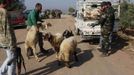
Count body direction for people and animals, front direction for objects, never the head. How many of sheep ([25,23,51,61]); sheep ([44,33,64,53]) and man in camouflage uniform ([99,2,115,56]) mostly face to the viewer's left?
2

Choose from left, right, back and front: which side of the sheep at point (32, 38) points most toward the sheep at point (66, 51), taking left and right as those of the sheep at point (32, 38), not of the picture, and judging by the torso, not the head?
right

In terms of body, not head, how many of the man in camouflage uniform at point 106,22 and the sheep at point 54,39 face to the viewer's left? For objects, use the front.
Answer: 2

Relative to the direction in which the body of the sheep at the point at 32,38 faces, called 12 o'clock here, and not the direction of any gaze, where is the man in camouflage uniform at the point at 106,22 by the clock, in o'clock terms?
The man in camouflage uniform is roughly at 1 o'clock from the sheep.

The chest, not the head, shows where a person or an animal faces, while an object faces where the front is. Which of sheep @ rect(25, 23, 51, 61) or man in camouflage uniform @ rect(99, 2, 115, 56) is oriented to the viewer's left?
the man in camouflage uniform

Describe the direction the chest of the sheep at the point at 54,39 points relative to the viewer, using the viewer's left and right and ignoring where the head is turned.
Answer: facing to the left of the viewer

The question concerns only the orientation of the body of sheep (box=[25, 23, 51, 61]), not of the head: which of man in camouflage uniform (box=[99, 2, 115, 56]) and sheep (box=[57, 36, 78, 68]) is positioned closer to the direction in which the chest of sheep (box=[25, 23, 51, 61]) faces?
the man in camouflage uniform

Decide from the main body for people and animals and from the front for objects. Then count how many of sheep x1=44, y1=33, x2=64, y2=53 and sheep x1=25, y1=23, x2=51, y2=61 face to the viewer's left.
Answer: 1

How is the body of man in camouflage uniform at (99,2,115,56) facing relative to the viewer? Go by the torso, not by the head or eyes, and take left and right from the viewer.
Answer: facing to the left of the viewer

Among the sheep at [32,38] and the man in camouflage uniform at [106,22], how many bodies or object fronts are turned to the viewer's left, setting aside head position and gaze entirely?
1

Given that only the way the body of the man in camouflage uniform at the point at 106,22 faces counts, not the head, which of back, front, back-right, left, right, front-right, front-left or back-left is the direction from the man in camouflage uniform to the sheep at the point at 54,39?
front-left
